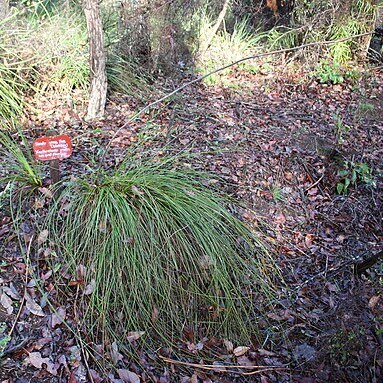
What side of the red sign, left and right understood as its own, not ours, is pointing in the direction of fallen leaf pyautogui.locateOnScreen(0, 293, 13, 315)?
front

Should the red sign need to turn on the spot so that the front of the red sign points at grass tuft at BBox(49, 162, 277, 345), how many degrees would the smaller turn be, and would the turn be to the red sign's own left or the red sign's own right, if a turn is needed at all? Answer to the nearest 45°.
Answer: approximately 45° to the red sign's own left

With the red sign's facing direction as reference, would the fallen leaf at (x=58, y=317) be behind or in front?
in front

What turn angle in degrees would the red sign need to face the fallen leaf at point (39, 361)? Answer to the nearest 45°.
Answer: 0° — it already faces it

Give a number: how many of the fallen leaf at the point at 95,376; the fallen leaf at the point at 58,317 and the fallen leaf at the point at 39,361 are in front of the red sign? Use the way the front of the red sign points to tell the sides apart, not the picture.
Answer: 3

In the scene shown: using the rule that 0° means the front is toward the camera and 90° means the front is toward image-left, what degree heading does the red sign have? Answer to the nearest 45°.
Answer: approximately 0°

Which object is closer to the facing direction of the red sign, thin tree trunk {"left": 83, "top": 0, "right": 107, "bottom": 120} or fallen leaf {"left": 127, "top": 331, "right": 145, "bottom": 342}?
the fallen leaf

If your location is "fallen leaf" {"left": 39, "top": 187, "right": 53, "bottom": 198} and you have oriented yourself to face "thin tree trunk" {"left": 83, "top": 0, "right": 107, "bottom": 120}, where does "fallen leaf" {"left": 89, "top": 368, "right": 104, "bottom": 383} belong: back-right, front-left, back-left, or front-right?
back-right

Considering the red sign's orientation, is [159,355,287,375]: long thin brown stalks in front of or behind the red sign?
in front

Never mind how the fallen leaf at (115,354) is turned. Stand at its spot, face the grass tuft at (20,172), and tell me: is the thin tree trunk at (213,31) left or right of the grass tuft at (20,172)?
right

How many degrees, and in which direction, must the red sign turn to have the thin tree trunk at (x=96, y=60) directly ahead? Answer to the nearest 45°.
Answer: approximately 180°

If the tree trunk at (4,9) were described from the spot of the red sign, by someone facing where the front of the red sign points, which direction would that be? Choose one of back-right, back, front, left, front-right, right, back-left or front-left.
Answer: back

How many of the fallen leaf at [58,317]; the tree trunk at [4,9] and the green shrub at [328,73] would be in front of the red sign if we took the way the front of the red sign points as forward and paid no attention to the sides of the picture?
1
